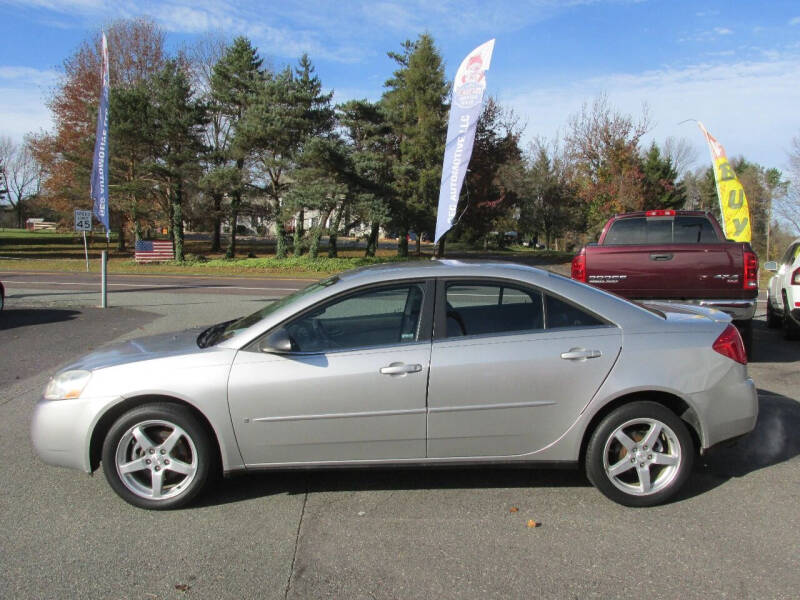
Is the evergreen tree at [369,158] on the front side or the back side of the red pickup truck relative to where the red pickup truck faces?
on the front side

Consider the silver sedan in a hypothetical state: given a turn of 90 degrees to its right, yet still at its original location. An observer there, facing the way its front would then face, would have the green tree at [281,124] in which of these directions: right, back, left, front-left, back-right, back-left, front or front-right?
front

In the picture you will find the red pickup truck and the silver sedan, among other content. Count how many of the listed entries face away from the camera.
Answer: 1

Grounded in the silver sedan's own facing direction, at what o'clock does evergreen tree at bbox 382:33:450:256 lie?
The evergreen tree is roughly at 3 o'clock from the silver sedan.

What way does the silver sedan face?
to the viewer's left

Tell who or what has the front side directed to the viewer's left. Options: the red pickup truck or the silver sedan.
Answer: the silver sedan

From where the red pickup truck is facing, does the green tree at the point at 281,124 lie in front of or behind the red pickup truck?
in front

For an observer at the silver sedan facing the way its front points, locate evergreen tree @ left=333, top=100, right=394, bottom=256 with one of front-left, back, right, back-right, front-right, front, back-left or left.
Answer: right

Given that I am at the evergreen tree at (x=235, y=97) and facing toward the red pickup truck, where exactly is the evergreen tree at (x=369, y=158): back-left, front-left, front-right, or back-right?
front-left

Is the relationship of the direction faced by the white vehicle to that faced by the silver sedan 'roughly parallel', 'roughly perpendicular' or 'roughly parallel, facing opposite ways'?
roughly perpendicular

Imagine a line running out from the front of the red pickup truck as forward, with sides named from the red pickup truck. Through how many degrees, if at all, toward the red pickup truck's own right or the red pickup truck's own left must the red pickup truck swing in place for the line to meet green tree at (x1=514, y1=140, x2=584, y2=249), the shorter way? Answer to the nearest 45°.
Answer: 0° — it already faces it

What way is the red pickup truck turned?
away from the camera

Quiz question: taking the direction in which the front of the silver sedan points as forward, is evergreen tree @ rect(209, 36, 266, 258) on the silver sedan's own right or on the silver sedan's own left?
on the silver sedan's own right

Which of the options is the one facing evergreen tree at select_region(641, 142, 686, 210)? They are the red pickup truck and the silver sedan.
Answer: the red pickup truck

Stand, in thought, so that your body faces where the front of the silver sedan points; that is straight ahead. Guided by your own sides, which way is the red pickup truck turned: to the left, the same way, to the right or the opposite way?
to the right
